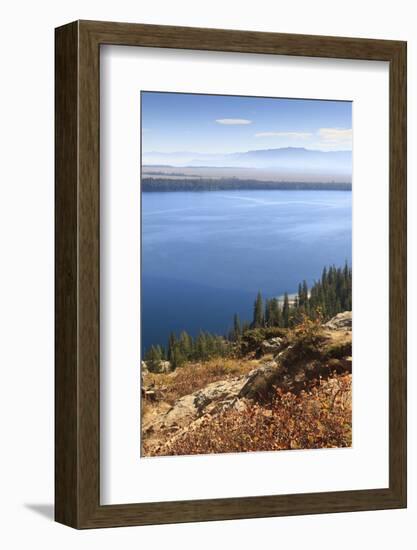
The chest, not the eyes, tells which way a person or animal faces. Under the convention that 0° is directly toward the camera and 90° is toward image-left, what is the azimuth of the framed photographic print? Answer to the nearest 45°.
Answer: approximately 315°
